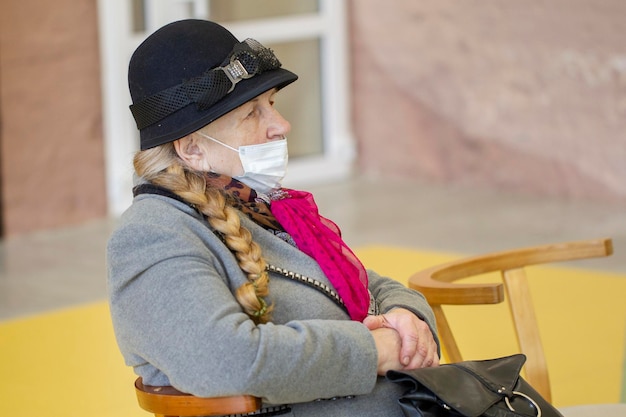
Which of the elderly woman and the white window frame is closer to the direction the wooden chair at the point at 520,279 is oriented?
the elderly woman

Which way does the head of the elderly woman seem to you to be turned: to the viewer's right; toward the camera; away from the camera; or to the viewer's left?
to the viewer's right

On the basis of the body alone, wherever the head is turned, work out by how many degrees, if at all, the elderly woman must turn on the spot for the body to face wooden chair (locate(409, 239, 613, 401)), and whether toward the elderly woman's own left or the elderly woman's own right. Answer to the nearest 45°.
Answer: approximately 45° to the elderly woman's own left

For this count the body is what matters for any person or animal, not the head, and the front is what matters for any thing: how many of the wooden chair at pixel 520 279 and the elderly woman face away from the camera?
0

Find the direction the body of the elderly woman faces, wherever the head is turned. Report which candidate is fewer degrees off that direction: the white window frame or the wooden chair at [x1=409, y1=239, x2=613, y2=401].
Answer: the wooden chair

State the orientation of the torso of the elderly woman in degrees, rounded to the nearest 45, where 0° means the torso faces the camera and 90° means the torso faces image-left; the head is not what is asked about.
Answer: approximately 270°
